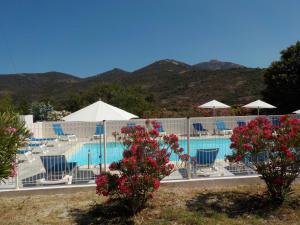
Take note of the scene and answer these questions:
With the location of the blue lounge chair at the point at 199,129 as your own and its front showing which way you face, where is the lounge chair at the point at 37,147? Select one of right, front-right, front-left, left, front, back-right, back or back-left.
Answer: right

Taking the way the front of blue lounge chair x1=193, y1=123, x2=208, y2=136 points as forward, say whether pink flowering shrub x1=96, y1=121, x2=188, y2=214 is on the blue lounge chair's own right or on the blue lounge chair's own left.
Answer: on the blue lounge chair's own right

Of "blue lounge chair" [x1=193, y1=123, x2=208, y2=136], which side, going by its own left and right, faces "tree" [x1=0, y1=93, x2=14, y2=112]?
back

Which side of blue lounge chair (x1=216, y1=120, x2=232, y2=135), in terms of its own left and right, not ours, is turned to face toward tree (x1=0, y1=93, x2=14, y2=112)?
back

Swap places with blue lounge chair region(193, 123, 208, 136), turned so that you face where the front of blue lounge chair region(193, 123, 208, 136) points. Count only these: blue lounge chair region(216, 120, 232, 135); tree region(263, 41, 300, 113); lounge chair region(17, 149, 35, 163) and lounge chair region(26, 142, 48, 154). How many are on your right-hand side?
2

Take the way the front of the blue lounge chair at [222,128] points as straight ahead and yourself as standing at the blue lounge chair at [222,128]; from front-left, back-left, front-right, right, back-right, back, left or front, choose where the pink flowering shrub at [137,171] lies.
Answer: front-right

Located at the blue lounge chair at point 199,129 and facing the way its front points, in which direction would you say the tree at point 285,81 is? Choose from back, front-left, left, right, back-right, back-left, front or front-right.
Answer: left

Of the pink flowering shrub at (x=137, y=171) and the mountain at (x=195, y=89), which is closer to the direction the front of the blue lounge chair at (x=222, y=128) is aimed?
the pink flowering shrub

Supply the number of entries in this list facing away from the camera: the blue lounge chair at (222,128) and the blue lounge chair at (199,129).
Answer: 0

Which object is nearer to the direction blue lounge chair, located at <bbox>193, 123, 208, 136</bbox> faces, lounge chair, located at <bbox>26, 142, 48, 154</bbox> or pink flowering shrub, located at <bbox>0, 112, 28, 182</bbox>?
the pink flowering shrub

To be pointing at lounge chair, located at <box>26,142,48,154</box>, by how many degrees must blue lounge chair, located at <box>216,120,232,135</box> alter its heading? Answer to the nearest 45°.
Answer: approximately 90° to its right

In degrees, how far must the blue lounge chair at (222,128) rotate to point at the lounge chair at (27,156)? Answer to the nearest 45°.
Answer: approximately 90° to its right

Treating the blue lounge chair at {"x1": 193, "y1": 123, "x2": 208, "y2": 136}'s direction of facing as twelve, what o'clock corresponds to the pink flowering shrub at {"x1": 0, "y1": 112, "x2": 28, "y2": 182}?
The pink flowering shrub is roughly at 2 o'clock from the blue lounge chair.
